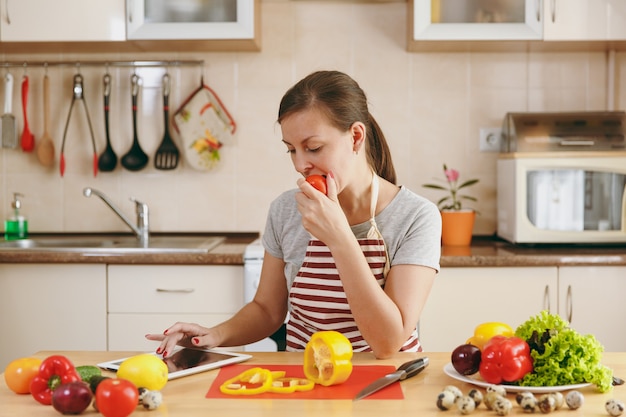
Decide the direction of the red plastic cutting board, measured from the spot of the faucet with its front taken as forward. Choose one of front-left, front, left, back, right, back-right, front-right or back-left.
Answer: left

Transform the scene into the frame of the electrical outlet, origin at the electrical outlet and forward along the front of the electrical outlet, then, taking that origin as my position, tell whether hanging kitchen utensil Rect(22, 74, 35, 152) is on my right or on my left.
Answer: on my right

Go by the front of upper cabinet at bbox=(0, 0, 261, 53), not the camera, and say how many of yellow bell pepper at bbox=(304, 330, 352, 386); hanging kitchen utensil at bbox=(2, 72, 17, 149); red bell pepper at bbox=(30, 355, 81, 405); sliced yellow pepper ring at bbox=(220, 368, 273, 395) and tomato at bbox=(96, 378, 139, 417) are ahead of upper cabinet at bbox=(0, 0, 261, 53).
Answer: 4

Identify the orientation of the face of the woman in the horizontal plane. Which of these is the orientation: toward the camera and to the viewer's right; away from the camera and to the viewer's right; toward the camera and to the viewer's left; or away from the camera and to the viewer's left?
toward the camera and to the viewer's left

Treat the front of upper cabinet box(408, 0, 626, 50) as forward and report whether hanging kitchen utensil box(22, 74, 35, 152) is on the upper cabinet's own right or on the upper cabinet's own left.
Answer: on the upper cabinet's own right

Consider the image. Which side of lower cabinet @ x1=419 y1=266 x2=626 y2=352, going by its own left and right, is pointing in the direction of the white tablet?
front

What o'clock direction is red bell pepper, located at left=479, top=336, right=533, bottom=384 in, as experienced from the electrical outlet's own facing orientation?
The red bell pepper is roughly at 12 o'clock from the electrical outlet.

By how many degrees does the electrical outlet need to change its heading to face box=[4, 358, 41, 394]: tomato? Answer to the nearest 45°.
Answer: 0° — it already faces it

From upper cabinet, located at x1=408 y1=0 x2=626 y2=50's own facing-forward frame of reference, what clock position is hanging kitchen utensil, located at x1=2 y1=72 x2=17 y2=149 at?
The hanging kitchen utensil is roughly at 3 o'clock from the upper cabinet.

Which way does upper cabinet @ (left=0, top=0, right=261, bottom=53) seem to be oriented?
toward the camera

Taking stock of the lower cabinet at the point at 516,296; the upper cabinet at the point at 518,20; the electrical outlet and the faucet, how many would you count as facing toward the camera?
3

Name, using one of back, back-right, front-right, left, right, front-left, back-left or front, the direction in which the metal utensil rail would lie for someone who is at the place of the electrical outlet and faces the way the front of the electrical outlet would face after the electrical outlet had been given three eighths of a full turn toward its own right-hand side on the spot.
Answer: front-left

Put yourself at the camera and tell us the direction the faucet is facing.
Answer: facing to the left of the viewer

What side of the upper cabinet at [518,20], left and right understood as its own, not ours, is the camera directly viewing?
front

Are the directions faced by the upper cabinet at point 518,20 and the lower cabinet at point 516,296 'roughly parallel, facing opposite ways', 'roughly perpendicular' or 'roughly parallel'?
roughly parallel

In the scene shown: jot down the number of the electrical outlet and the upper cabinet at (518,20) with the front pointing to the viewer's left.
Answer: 0

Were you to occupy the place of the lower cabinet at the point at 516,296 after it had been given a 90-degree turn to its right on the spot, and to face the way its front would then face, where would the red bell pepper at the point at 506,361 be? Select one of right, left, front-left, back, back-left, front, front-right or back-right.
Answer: left

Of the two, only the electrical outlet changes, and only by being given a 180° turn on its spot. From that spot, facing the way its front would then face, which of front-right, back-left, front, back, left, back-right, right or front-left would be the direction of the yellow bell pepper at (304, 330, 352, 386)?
back
